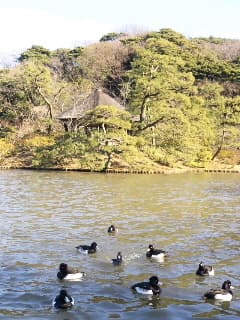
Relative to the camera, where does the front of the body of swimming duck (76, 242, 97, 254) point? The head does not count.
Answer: to the viewer's right

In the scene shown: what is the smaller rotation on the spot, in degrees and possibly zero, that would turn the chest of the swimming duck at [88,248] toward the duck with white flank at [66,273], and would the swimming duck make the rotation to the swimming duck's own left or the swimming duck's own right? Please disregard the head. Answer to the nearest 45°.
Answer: approximately 90° to the swimming duck's own right

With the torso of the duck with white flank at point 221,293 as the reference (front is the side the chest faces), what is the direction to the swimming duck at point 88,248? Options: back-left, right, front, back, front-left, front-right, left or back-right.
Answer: back-left

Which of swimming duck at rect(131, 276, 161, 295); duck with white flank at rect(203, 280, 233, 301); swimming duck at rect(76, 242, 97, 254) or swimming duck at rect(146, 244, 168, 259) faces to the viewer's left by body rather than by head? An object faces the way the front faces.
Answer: swimming duck at rect(146, 244, 168, 259)

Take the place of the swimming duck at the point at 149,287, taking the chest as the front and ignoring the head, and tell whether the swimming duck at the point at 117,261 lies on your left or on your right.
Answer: on your left

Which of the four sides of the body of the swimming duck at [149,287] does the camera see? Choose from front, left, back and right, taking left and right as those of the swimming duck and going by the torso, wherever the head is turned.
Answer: right

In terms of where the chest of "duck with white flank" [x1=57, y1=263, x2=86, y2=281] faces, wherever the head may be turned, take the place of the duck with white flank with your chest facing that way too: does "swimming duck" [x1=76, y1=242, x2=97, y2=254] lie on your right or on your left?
on your right

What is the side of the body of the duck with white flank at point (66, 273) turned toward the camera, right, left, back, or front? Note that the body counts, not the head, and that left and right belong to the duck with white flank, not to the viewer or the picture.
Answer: left

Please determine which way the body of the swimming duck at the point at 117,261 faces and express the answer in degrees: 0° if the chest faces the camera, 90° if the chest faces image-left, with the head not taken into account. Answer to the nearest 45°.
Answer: approximately 315°

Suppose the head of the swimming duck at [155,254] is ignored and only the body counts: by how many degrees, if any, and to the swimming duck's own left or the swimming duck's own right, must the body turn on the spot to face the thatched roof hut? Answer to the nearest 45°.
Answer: approximately 90° to the swimming duck's own right

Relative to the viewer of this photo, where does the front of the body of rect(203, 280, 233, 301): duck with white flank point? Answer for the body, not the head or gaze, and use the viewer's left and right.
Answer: facing to the right of the viewer

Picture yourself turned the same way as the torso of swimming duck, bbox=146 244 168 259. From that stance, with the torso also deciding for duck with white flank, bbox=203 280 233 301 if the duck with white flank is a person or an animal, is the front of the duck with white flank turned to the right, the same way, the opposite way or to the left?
the opposite way

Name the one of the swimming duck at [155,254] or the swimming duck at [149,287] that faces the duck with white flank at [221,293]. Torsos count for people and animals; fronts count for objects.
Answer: the swimming duck at [149,287]

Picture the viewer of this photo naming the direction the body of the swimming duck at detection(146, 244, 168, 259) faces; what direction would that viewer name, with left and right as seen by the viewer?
facing to the left of the viewer
